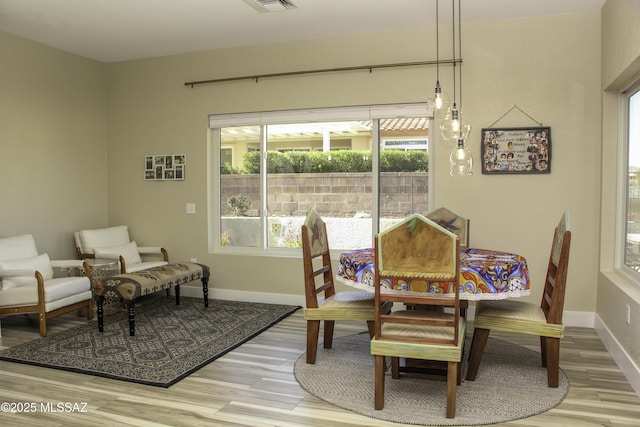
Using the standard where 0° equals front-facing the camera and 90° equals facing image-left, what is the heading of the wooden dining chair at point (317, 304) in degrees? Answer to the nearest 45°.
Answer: approximately 270°

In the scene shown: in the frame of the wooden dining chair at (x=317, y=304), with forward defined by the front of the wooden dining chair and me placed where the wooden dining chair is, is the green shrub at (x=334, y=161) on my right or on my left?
on my left

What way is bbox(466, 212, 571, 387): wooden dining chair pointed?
to the viewer's left

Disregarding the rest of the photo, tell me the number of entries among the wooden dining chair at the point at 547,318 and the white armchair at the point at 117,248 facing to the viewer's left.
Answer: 1

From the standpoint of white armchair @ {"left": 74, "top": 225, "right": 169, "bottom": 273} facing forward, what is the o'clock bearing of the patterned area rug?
The patterned area rug is roughly at 1 o'clock from the white armchair.

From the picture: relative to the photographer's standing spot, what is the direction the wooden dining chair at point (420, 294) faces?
facing away from the viewer

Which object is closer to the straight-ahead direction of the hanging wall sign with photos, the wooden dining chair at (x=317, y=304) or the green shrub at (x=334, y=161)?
the wooden dining chair

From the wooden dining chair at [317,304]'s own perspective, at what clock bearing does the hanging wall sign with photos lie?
The hanging wall sign with photos is roughly at 11 o'clock from the wooden dining chair.

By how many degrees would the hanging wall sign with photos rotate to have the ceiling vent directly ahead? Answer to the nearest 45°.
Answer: approximately 45° to its right

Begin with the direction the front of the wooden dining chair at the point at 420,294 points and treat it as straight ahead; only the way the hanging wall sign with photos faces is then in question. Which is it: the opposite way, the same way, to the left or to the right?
the opposite way
